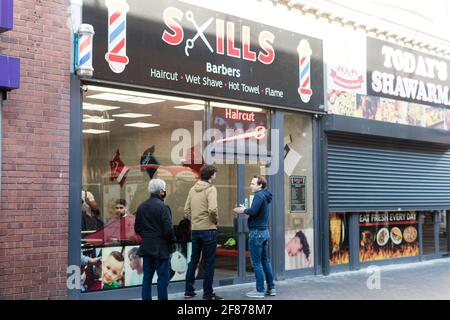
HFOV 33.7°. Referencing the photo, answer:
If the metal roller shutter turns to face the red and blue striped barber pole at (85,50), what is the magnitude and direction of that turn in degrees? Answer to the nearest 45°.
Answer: approximately 90° to its right

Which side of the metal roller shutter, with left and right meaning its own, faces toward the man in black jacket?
right

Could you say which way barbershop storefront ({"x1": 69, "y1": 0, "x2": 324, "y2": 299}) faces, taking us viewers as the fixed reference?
facing the viewer and to the right of the viewer

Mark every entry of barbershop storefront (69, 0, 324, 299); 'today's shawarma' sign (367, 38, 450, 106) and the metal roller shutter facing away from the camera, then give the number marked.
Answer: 0

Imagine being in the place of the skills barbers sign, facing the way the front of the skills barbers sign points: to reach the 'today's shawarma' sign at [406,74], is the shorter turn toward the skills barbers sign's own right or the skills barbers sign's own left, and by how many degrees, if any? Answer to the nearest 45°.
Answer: approximately 90° to the skills barbers sign's own left

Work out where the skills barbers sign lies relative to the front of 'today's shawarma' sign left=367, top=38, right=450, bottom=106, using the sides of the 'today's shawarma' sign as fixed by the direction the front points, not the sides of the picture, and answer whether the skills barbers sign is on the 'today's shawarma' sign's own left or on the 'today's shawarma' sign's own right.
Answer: on the 'today's shawarma' sign's own right

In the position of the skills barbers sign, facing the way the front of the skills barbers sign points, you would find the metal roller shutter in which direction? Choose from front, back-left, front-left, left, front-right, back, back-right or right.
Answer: left

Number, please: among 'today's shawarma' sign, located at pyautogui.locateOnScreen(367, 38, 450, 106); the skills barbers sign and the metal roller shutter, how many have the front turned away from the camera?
0

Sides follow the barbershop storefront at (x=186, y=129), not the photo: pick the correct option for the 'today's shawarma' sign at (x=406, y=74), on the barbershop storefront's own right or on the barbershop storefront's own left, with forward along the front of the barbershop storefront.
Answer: on the barbershop storefront's own left

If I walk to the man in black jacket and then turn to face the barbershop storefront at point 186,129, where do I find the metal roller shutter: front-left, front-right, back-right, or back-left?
front-right

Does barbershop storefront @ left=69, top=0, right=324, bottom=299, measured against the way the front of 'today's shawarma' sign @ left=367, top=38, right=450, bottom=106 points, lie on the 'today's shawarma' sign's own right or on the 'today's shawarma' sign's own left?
on the 'today's shawarma' sign's own right

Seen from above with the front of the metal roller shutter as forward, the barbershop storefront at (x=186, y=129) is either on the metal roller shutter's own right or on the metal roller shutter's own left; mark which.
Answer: on the metal roller shutter's own right

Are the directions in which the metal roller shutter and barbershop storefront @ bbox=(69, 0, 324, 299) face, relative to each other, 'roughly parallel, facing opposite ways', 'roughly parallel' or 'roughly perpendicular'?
roughly parallel

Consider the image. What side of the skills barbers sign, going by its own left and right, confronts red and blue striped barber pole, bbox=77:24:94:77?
right

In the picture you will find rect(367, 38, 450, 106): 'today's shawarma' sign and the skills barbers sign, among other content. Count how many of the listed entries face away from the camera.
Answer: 0
